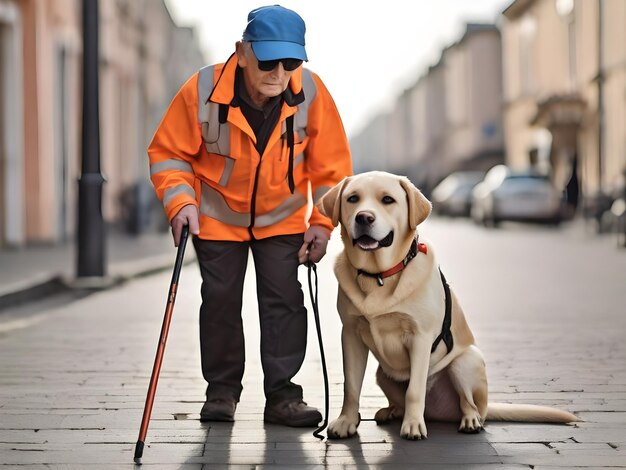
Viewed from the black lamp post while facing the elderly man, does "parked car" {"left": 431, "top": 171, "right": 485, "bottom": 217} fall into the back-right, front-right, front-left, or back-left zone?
back-left

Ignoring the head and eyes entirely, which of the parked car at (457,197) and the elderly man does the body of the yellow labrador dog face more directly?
the elderly man

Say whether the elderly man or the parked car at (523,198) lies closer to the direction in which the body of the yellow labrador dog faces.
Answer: the elderly man

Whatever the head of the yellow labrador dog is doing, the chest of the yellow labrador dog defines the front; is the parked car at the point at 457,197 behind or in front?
behind

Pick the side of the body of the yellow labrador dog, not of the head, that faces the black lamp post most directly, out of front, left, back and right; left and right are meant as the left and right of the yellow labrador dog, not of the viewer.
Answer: right

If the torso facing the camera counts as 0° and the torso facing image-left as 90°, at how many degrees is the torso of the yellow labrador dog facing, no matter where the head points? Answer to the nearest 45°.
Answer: approximately 45°

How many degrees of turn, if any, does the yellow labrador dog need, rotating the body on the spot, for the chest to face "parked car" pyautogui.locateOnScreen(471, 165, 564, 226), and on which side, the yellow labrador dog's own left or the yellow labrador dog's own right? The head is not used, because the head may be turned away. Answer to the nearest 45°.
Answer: approximately 135° to the yellow labrador dog's own right
